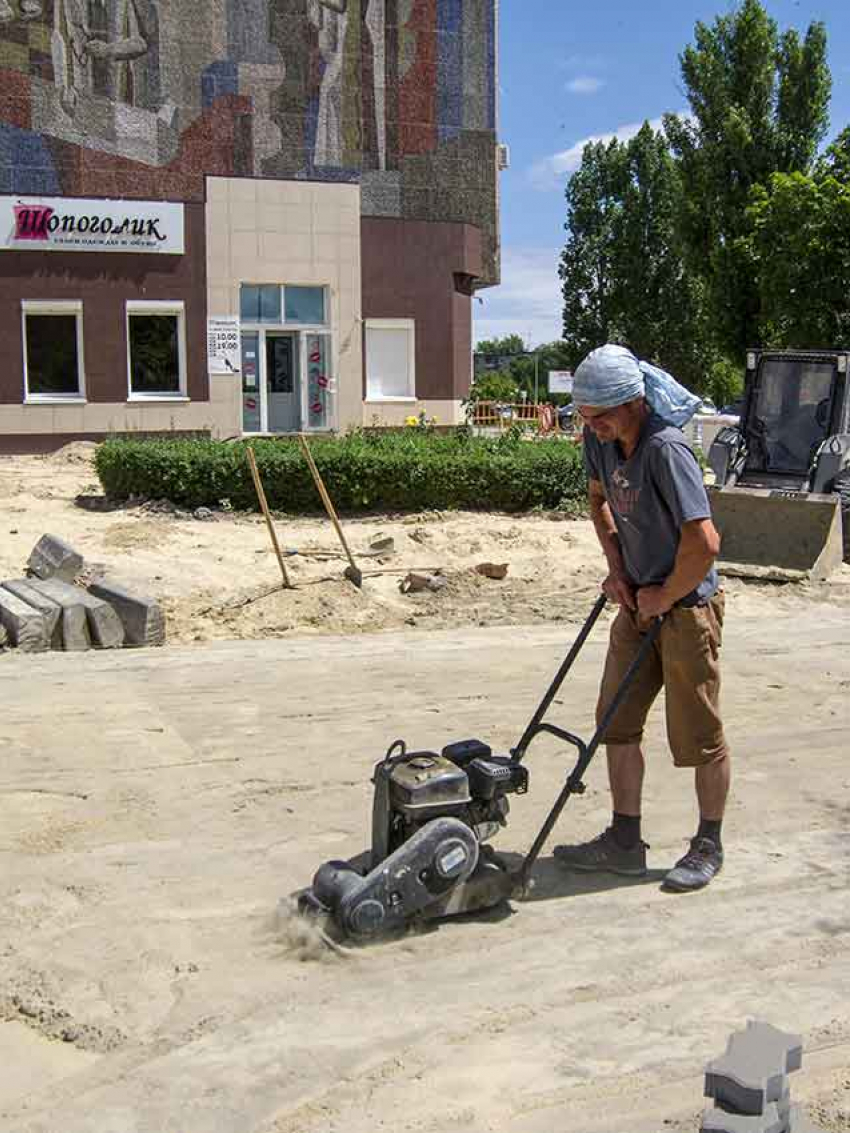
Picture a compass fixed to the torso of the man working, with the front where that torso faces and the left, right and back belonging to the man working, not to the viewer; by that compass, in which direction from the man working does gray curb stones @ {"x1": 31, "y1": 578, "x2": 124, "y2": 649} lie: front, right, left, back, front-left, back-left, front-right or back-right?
right

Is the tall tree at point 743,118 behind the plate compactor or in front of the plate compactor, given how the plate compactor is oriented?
behind

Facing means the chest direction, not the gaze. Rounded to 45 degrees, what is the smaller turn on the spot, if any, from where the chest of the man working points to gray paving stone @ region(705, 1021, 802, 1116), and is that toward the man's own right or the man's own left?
approximately 45° to the man's own left

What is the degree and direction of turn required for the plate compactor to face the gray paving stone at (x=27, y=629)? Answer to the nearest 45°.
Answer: approximately 90° to its right

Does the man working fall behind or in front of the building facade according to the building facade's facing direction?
in front

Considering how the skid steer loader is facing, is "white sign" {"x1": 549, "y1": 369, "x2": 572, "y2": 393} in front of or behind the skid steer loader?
behind

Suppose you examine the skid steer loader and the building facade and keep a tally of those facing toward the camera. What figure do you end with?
2

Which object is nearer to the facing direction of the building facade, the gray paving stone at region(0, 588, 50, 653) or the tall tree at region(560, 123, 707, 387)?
the gray paving stone

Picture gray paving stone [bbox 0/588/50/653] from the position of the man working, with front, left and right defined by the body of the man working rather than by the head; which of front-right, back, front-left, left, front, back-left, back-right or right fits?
right

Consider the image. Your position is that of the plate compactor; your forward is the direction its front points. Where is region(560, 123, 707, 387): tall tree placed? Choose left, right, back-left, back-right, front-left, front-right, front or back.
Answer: back-right

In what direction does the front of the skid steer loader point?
toward the camera

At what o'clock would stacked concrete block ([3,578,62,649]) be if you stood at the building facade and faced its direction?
The stacked concrete block is roughly at 12 o'clock from the building facade.

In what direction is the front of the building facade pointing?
toward the camera

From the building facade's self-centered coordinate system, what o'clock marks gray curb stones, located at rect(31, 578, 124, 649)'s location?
The gray curb stones is roughly at 12 o'clock from the building facade.
